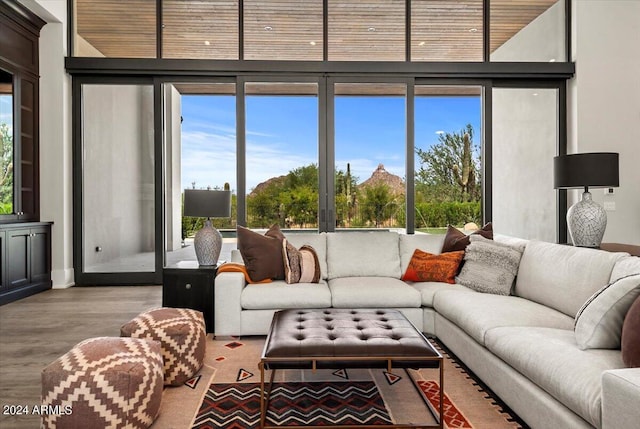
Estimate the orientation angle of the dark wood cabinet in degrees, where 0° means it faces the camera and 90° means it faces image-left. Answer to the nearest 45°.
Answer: approximately 315°

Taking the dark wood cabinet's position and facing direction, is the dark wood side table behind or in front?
in front

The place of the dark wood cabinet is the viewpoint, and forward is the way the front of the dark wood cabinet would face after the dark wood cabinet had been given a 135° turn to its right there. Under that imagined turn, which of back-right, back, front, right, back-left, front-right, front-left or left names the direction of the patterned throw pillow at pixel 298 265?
back-left

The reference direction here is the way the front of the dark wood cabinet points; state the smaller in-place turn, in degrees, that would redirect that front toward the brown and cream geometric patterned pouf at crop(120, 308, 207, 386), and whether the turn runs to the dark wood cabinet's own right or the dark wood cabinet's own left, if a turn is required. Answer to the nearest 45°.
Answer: approximately 45° to the dark wood cabinet's own right

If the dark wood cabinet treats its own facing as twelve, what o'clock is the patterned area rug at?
The patterned area rug is roughly at 1 o'clock from the dark wood cabinet.

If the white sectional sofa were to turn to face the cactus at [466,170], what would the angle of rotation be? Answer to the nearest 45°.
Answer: approximately 135° to its right

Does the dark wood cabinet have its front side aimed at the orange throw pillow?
yes

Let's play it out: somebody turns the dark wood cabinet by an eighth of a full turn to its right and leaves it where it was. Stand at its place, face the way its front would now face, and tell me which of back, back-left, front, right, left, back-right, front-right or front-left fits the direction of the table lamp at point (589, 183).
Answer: front-left

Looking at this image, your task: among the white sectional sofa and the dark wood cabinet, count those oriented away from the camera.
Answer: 0

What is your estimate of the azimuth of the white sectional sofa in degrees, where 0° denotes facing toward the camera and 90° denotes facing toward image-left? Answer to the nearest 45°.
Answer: approximately 45°

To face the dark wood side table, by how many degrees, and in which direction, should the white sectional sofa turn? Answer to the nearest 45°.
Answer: approximately 45° to its right

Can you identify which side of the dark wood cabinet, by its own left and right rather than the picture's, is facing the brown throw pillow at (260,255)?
front

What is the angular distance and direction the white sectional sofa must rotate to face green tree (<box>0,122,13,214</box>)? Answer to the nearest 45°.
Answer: approximately 45° to its right

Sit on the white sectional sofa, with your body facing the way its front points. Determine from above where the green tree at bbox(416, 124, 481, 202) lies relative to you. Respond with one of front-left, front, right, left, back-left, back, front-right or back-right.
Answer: back-right
